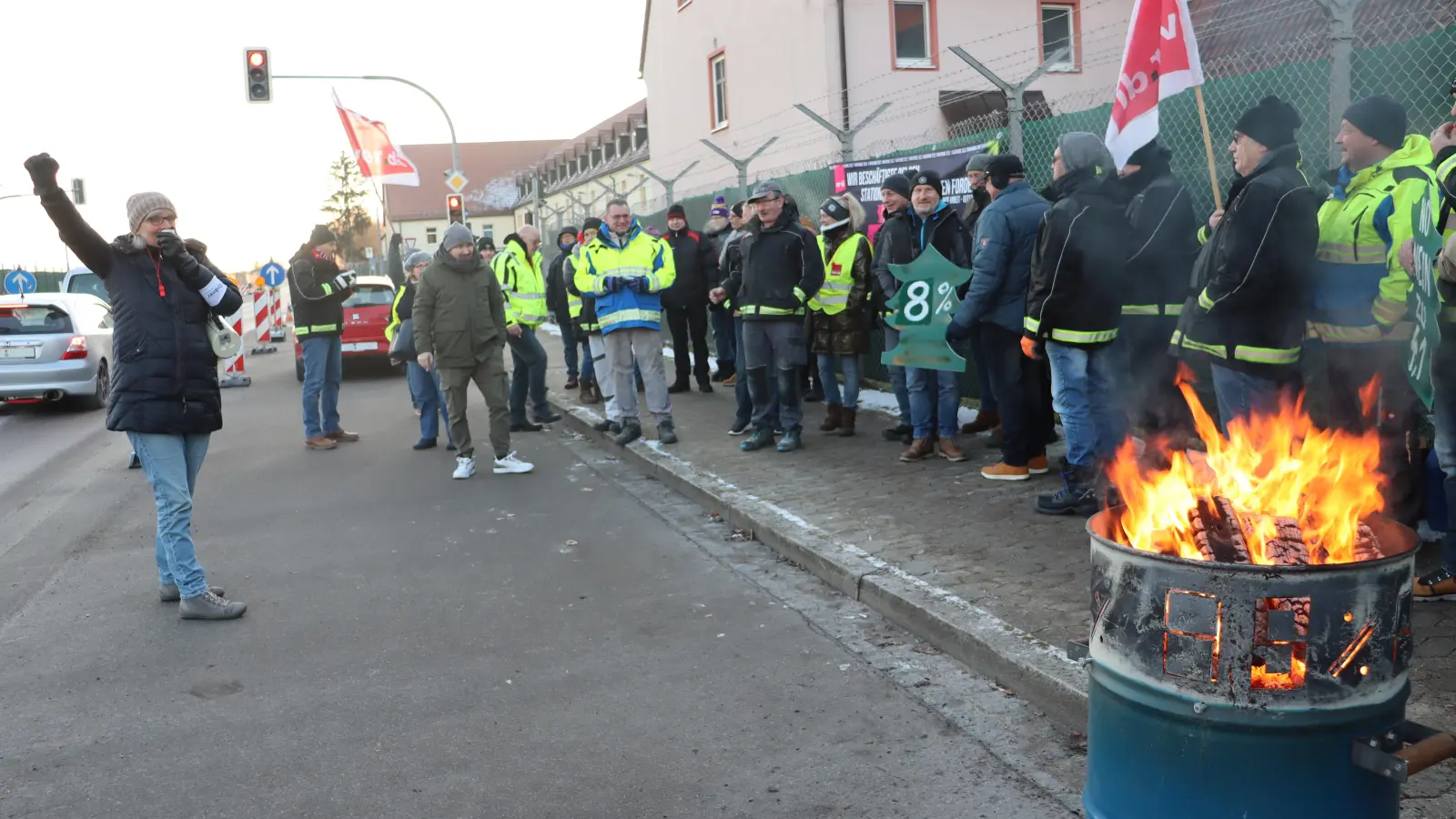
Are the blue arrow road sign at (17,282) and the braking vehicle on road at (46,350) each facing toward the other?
yes

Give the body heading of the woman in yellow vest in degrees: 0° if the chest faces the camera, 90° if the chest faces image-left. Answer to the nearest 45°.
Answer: approximately 45°

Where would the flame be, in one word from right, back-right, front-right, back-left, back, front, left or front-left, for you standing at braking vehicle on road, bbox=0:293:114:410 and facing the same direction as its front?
back

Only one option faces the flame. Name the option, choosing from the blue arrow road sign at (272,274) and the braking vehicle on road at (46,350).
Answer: the blue arrow road sign

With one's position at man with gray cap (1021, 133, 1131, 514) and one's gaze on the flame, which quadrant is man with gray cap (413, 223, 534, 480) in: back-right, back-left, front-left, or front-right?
back-right

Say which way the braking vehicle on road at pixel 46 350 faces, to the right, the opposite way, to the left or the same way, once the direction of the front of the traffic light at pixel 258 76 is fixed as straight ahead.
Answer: the opposite way

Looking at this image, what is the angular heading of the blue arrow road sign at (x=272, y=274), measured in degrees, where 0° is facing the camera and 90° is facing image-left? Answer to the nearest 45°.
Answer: approximately 0°

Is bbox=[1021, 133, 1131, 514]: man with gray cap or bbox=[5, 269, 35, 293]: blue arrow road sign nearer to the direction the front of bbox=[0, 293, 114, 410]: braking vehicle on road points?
the blue arrow road sign
